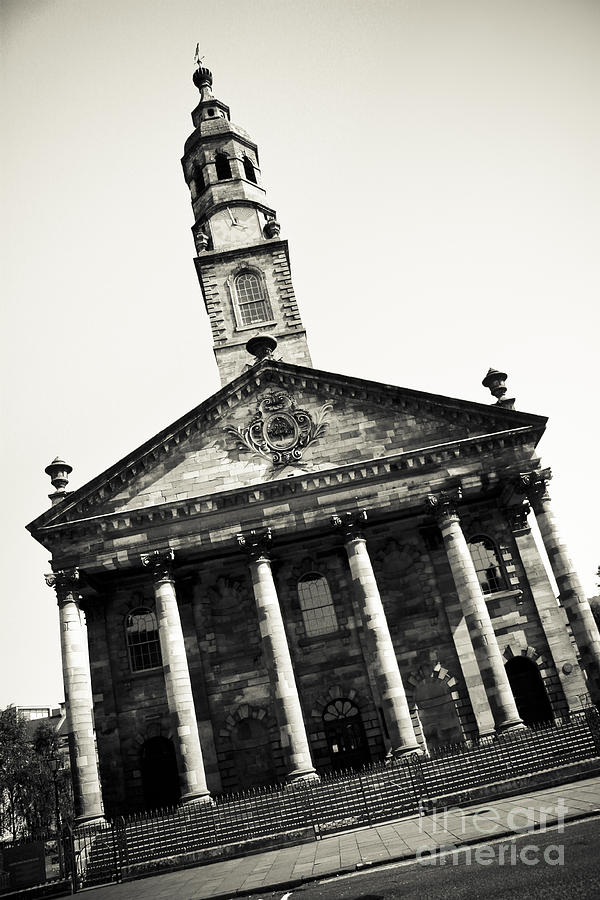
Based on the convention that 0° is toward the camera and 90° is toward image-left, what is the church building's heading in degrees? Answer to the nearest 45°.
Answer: approximately 0°
